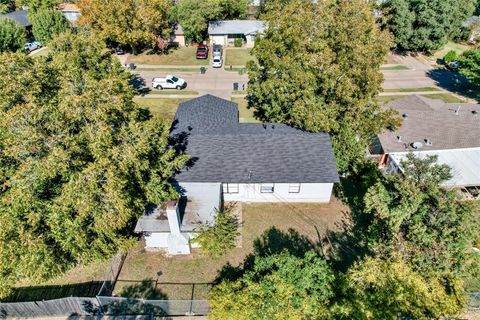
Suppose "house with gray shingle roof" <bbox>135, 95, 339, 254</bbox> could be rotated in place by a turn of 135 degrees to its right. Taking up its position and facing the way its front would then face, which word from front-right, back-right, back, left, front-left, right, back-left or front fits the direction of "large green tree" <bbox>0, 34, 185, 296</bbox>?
right

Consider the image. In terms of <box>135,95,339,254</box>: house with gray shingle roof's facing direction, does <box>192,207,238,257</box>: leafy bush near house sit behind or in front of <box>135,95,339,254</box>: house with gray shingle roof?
behind

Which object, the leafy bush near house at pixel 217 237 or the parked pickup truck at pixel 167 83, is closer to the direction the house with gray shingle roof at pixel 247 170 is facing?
the parked pickup truck

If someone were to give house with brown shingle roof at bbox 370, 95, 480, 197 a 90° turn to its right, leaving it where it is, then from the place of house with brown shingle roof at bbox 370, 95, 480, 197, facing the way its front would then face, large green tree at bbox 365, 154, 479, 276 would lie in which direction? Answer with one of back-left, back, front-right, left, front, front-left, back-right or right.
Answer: right

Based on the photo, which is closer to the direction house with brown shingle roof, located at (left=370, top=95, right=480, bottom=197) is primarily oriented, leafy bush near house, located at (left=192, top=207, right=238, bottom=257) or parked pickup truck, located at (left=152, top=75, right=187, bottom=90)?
the parked pickup truck

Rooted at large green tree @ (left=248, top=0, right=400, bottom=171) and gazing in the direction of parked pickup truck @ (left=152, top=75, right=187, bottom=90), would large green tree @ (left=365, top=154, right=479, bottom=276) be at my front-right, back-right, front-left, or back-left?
back-left

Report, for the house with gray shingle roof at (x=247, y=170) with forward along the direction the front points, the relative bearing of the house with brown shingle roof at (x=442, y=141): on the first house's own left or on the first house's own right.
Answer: on the first house's own right

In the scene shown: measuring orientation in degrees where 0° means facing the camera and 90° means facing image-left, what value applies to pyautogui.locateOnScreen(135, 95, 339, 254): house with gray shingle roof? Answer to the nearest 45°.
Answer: approximately 180°

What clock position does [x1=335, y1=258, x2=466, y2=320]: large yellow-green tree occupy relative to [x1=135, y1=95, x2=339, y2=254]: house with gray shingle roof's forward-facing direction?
The large yellow-green tree is roughly at 5 o'clock from the house with gray shingle roof.

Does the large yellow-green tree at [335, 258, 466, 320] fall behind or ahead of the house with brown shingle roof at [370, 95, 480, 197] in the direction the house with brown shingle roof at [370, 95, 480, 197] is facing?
behind

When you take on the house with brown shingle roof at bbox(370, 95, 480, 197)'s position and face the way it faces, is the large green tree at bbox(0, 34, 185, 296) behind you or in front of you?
behind

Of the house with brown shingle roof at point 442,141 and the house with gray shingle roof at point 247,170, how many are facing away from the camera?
2

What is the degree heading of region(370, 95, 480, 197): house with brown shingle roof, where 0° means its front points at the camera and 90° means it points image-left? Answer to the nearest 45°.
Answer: approximately 180°
